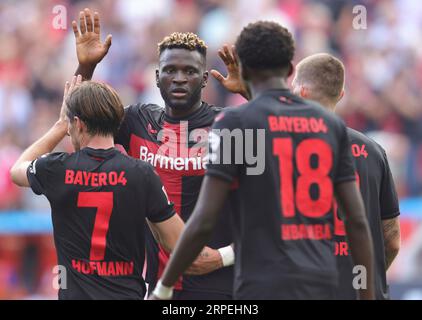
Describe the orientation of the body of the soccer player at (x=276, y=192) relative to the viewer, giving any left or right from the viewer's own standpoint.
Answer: facing away from the viewer and to the left of the viewer

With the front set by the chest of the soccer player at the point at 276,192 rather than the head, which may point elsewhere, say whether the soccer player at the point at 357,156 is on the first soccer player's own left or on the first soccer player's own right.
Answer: on the first soccer player's own right

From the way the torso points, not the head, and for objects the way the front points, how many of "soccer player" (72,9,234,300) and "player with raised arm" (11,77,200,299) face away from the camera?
1

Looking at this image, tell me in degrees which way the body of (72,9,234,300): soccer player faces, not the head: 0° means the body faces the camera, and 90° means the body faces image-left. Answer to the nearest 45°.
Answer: approximately 0°

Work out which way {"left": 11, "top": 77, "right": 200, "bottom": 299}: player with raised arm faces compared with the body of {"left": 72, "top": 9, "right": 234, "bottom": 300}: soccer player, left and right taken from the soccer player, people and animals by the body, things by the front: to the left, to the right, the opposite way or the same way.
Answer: the opposite way

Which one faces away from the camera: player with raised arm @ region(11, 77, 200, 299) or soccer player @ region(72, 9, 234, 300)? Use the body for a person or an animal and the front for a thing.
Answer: the player with raised arm

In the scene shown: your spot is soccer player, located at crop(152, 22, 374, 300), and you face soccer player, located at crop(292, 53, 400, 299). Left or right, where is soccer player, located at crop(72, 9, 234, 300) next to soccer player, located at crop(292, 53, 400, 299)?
left

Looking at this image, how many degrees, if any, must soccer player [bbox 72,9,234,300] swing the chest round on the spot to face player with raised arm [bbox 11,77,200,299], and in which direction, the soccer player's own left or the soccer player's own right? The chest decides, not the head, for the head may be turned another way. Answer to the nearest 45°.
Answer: approximately 45° to the soccer player's own right

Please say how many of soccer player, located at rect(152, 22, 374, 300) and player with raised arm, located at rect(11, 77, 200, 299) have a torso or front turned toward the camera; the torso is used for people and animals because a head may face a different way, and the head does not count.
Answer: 0

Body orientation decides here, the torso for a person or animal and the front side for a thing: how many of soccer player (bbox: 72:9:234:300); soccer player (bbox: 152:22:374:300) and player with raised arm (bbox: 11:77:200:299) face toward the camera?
1

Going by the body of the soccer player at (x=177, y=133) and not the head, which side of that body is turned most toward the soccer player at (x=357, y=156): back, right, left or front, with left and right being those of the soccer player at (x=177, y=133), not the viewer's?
left

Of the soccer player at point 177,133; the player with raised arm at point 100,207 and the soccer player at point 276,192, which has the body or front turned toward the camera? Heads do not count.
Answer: the soccer player at point 177,133

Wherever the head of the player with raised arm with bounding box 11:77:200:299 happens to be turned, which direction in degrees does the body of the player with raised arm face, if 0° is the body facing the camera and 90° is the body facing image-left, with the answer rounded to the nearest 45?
approximately 180°

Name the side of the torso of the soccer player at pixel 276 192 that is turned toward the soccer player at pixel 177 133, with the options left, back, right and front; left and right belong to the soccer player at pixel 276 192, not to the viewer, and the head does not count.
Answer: front

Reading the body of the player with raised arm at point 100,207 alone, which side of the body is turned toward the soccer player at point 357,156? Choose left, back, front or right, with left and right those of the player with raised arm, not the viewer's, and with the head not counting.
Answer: right
